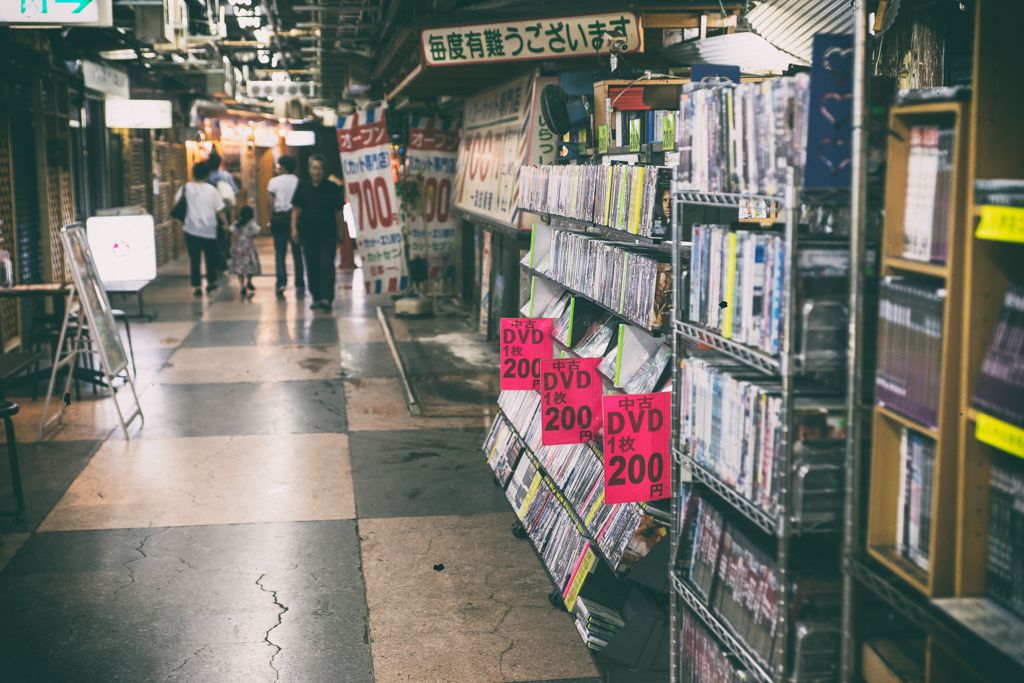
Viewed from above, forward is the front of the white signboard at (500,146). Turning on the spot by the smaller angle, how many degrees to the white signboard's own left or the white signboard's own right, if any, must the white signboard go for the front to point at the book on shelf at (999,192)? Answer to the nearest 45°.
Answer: approximately 45° to the white signboard's own left

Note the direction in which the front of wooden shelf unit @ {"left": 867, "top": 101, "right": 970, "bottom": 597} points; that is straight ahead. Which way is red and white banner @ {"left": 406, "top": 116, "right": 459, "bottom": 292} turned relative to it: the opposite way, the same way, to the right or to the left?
to the left

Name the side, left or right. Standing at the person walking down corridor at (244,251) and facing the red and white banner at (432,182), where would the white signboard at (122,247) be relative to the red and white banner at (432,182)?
right

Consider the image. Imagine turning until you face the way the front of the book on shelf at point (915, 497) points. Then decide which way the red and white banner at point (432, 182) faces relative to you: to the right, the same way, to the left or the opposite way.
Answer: to the left

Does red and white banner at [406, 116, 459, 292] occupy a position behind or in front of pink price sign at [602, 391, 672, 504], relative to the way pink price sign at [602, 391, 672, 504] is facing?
behind

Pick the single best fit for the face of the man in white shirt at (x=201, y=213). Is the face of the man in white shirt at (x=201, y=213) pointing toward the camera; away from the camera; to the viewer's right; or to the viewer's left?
away from the camera

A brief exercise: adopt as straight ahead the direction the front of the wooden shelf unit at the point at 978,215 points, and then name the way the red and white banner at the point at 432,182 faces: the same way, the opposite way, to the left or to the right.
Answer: to the left

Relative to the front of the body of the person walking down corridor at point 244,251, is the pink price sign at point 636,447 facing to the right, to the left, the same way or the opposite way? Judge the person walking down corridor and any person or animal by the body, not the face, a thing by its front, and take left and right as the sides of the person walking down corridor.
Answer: the opposite way

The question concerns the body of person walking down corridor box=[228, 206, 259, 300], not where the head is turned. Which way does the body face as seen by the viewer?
away from the camera

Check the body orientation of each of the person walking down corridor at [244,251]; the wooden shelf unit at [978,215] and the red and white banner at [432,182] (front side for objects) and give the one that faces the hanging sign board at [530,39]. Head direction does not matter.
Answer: the red and white banner

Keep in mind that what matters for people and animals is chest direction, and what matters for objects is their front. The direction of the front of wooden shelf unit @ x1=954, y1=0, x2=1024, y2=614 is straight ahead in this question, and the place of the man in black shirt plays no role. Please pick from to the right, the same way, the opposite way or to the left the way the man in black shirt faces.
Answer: to the left

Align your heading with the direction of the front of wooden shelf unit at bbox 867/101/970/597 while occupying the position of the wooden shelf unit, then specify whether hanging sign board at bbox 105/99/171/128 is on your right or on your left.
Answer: on your right

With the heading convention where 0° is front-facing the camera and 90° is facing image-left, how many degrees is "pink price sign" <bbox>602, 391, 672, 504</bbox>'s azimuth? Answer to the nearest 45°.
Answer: approximately 0°
